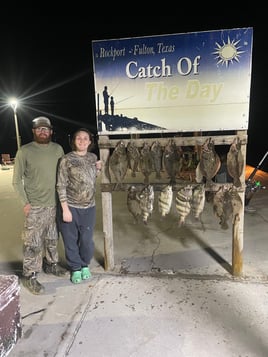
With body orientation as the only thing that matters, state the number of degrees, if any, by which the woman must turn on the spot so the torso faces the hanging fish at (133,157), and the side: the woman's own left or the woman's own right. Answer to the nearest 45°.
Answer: approximately 90° to the woman's own left

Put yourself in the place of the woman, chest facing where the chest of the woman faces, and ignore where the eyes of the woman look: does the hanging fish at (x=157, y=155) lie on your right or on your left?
on your left

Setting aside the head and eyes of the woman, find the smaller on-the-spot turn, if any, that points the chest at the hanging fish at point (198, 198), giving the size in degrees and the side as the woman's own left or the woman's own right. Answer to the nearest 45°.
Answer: approximately 90° to the woman's own left

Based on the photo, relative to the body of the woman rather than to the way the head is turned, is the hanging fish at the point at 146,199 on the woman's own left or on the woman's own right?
on the woman's own left

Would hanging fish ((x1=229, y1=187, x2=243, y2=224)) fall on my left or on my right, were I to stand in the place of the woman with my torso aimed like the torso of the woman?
on my left

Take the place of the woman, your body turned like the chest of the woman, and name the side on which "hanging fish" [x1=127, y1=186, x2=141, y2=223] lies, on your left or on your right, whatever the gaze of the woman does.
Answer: on your left

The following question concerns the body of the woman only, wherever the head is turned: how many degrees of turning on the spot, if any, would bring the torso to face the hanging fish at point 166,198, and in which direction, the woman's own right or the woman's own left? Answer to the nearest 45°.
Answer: approximately 90° to the woman's own left

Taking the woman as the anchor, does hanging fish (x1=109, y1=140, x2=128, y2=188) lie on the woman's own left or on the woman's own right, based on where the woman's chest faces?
on the woman's own left

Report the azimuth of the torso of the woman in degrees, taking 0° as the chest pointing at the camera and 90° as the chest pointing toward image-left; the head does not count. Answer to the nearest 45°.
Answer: approximately 0°

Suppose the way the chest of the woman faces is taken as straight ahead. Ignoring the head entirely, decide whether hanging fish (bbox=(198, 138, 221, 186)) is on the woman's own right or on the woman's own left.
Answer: on the woman's own left

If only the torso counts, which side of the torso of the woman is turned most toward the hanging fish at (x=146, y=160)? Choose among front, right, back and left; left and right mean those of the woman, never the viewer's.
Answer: left
